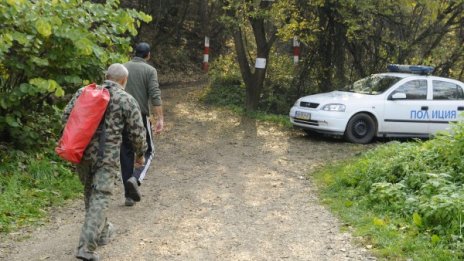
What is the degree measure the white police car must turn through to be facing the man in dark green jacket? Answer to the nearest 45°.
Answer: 0° — it already faces them

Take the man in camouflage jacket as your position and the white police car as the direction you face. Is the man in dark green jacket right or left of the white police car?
left

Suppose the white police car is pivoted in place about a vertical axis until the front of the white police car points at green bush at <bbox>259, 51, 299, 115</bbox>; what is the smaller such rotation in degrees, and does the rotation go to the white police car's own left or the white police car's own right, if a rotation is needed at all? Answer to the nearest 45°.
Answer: approximately 90° to the white police car's own right

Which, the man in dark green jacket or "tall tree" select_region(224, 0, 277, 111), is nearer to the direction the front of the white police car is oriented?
the man in dark green jacket

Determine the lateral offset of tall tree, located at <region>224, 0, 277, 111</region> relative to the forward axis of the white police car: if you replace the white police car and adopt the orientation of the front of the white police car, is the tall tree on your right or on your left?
on your right

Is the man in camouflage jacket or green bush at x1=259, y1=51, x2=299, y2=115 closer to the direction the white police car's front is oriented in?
the man in camouflage jacket

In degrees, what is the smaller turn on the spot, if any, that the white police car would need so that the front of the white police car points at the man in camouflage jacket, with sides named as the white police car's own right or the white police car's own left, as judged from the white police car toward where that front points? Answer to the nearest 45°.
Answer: approximately 45° to the white police car's own left

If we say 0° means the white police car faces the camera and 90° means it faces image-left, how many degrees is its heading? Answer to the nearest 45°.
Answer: approximately 45°
